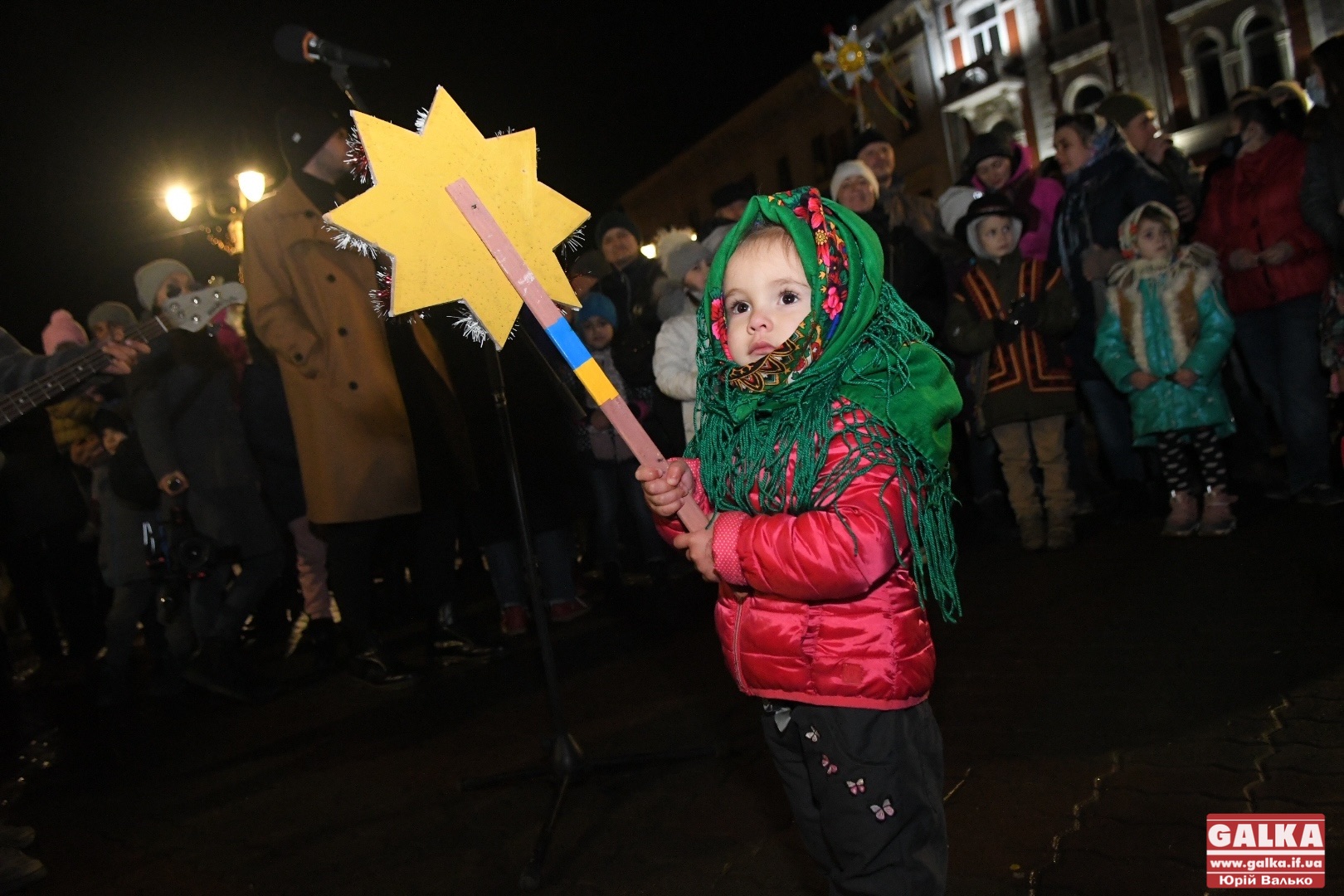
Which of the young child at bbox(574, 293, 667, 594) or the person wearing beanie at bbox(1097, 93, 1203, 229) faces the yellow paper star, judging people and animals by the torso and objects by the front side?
the young child

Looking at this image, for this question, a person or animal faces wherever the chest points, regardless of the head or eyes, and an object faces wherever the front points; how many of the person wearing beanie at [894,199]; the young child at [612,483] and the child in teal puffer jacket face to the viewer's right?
0

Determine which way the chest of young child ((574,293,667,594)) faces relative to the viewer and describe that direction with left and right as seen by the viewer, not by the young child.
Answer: facing the viewer

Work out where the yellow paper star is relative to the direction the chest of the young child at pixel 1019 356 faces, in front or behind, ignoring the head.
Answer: in front

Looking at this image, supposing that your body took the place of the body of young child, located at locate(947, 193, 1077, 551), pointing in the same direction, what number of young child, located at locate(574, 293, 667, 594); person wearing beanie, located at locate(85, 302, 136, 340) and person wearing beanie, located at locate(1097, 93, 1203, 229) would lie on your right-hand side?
2

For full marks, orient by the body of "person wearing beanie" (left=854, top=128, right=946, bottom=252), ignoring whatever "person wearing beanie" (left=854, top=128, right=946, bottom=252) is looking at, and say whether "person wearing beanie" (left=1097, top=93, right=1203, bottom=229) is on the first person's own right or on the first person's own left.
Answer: on the first person's own left

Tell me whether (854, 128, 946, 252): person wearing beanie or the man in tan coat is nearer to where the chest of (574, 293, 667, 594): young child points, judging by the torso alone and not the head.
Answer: the man in tan coat

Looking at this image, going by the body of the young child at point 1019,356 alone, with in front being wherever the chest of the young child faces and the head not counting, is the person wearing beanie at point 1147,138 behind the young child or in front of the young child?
behind

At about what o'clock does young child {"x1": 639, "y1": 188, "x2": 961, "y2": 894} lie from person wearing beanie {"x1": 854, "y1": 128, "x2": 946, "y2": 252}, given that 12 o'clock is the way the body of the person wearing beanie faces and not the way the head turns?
The young child is roughly at 12 o'clock from the person wearing beanie.

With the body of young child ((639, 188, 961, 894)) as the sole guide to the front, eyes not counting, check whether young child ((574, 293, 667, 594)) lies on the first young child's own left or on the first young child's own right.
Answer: on the first young child's own right

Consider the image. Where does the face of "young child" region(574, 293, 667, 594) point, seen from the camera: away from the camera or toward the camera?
toward the camera

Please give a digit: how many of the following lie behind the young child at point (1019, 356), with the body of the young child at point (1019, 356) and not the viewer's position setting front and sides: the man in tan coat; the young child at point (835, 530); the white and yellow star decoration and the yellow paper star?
1

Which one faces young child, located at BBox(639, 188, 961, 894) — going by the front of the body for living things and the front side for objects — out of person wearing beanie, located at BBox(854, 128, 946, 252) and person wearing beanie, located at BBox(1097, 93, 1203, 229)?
person wearing beanie, located at BBox(854, 128, 946, 252)
